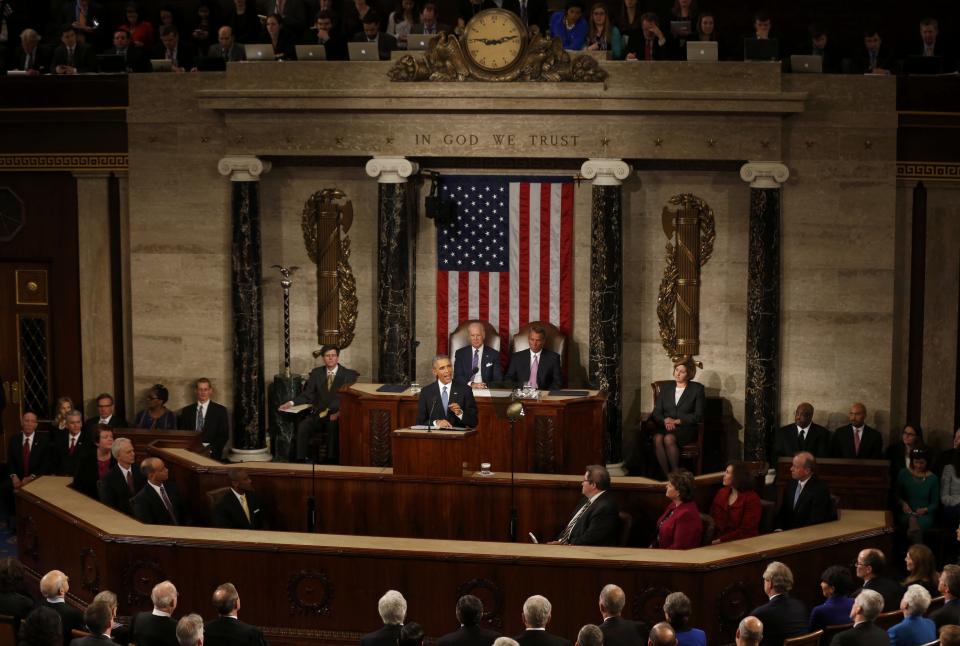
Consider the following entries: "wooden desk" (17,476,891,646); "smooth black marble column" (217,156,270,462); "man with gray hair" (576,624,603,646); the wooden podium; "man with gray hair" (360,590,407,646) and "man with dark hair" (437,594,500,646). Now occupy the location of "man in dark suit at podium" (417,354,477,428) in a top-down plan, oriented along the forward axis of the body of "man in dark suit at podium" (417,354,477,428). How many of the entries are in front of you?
5

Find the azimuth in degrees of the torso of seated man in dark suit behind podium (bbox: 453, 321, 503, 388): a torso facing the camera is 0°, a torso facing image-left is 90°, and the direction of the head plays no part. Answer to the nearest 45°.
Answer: approximately 0°

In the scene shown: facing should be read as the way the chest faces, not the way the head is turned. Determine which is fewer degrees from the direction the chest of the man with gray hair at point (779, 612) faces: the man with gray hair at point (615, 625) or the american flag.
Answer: the american flag

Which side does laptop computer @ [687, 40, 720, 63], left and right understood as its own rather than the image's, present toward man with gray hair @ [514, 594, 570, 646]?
back

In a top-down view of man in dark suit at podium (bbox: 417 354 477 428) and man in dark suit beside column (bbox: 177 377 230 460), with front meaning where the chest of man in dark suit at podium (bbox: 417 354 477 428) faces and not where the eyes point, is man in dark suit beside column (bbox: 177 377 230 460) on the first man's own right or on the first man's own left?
on the first man's own right

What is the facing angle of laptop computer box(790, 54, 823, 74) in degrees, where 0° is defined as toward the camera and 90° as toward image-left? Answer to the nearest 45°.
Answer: approximately 180°

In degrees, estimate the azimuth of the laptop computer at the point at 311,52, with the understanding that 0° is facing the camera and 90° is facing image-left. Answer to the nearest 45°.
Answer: approximately 180°
